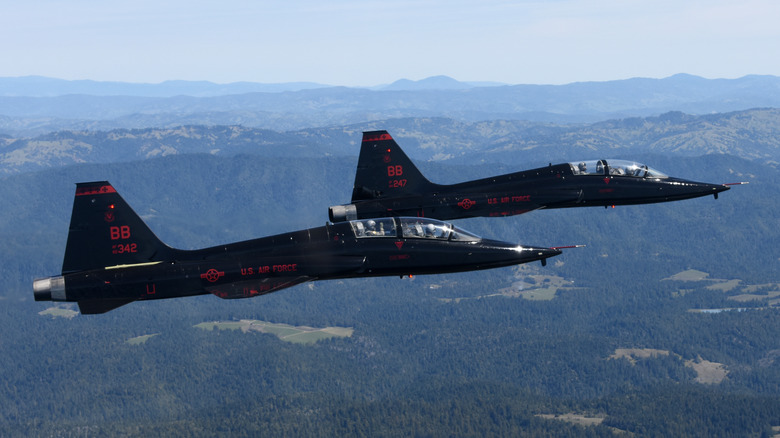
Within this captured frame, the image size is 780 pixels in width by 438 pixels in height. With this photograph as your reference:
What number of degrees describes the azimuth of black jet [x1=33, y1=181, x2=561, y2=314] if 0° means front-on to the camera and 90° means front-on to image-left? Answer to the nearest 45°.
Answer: approximately 270°
